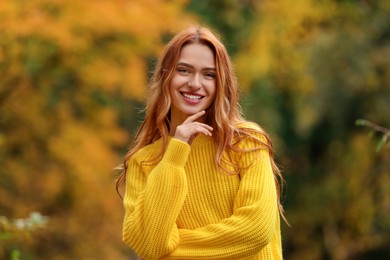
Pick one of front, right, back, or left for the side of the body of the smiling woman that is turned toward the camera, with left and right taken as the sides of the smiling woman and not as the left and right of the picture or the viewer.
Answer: front

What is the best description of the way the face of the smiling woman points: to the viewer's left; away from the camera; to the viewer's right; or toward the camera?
toward the camera
